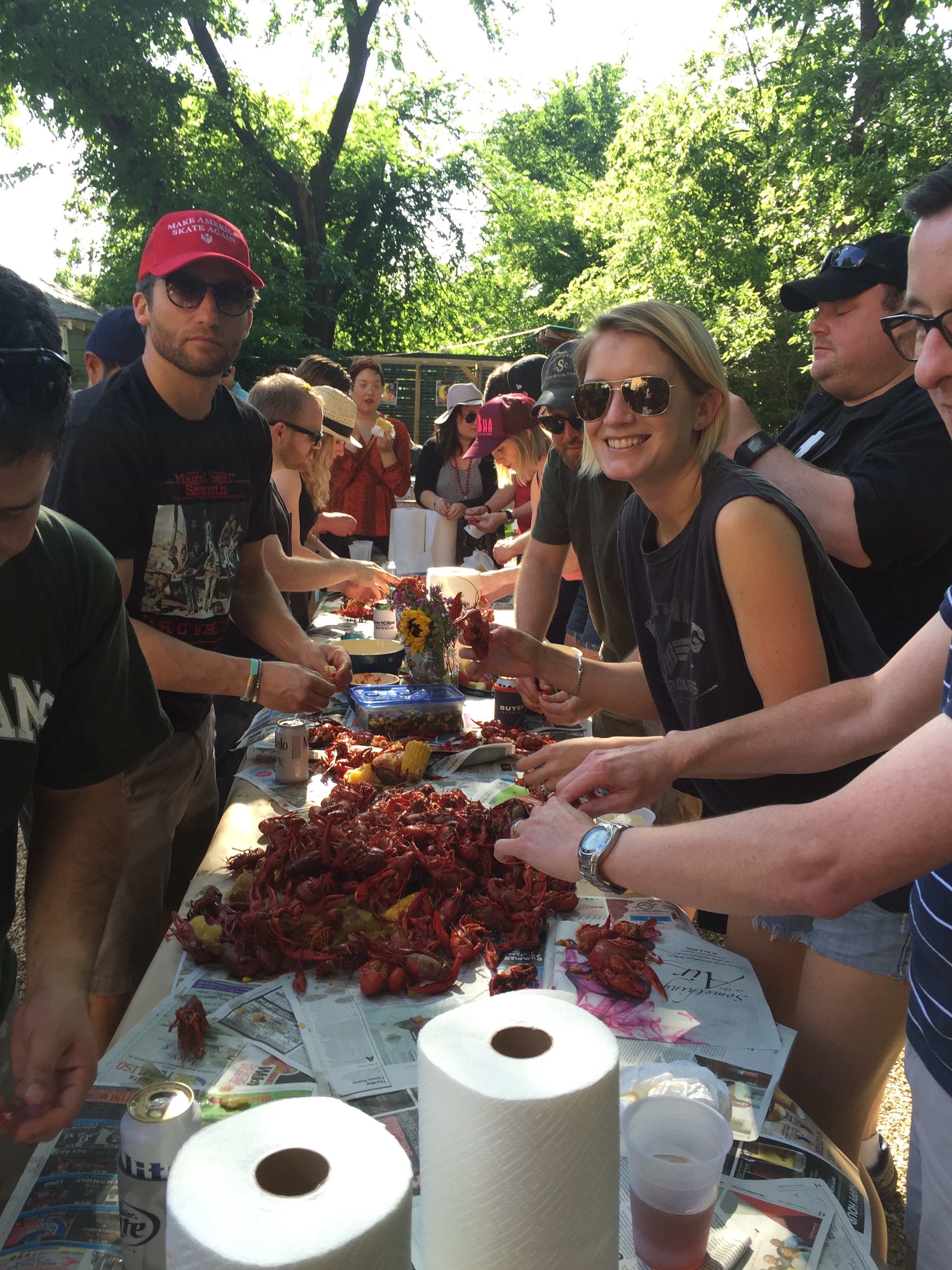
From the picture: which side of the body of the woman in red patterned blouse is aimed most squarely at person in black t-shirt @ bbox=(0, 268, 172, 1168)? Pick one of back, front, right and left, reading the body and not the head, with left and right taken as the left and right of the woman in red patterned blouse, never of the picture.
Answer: front

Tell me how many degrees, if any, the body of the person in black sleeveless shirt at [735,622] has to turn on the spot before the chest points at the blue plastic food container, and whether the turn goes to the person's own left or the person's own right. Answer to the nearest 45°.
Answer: approximately 90° to the person's own right

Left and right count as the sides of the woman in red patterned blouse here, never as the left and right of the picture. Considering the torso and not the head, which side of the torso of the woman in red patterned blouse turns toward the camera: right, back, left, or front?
front

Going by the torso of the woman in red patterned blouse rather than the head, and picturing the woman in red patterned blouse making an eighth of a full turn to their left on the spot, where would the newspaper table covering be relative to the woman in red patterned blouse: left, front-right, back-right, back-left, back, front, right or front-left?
front-right

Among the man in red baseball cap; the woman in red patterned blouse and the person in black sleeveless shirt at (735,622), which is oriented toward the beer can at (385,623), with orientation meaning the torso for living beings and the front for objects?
the woman in red patterned blouse

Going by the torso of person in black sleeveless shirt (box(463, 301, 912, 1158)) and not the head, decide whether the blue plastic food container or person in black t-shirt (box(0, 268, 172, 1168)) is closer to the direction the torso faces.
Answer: the person in black t-shirt

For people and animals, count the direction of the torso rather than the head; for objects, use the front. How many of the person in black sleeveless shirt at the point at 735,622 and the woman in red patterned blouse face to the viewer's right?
0

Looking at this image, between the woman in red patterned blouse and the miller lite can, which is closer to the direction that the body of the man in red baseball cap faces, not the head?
the miller lite can

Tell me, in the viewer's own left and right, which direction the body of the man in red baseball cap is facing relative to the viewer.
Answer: facing the viewer and to the right of the viewer

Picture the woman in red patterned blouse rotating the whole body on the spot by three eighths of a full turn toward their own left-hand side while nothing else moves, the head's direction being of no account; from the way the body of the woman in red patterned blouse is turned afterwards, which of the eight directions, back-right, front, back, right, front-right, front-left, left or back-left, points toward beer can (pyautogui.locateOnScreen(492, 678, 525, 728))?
back-right

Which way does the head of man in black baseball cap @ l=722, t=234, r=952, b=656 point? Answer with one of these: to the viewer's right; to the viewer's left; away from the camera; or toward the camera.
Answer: to the viewer's left
